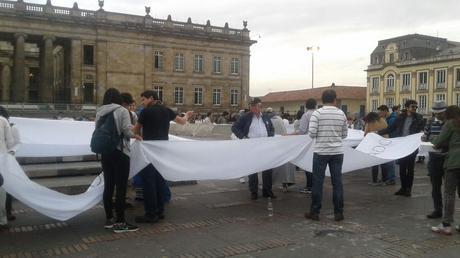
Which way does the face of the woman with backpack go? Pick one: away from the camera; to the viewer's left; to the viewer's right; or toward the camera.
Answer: away from the camera

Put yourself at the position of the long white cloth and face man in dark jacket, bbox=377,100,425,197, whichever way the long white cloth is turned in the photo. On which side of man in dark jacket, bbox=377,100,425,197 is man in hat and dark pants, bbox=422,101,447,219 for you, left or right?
right

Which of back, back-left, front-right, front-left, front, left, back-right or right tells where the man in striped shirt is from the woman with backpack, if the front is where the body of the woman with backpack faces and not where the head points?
front-right

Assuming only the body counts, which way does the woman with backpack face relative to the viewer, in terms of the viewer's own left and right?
facing away from the viewer and to the right of the viewer

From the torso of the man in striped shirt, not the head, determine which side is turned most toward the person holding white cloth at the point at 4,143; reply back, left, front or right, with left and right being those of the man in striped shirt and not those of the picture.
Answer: left

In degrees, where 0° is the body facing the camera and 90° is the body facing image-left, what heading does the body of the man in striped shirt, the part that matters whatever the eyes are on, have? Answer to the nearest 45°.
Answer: approximately 180°
